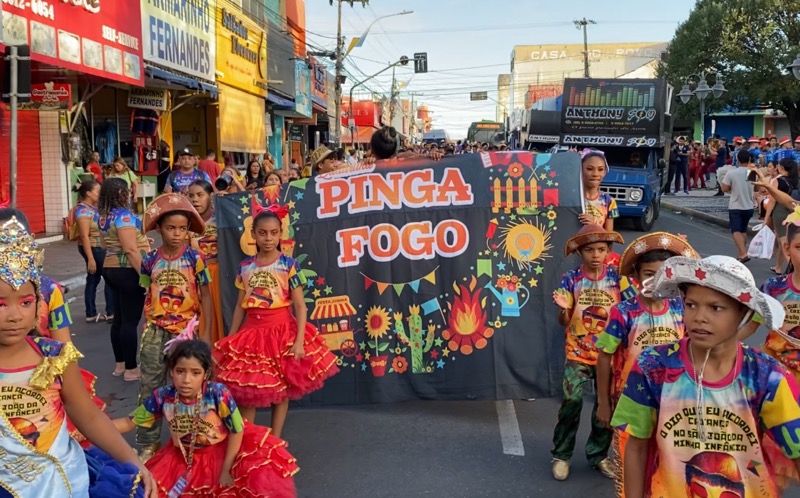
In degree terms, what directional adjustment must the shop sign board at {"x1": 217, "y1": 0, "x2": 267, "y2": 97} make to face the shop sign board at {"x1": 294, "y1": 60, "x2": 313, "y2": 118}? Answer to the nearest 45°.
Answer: approximately 135° to its left

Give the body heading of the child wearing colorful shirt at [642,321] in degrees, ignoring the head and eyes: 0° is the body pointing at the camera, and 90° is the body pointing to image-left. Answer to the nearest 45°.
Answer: approximately 0°

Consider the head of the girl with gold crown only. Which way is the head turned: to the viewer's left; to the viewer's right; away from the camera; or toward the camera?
toward the camera

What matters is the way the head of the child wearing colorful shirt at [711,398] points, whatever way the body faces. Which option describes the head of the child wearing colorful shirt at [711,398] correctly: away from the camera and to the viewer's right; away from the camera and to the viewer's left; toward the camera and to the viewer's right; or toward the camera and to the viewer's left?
toward the camera and to the viewer's left

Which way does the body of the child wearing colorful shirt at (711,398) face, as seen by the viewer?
toward the camera

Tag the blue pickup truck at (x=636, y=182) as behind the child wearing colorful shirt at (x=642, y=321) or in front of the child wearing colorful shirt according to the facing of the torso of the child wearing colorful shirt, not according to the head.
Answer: behind

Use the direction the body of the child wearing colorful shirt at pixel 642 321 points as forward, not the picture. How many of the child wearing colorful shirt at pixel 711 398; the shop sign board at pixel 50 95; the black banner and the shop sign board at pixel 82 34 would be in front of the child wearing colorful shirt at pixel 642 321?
1

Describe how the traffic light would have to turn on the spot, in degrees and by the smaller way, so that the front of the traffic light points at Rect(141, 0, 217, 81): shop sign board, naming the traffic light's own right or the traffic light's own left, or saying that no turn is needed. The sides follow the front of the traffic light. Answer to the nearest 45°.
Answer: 0° — it already faces it

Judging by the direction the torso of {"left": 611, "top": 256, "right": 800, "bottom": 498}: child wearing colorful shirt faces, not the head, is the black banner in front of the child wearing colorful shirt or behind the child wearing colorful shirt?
behind

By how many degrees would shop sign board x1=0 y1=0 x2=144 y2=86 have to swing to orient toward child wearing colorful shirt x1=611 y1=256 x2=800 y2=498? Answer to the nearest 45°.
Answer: approximately 45° to its right

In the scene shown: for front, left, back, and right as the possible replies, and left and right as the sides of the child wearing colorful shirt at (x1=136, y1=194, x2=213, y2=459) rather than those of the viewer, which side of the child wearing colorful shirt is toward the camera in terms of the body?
front

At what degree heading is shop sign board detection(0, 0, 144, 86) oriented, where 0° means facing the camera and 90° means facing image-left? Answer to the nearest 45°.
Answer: approximately 315°

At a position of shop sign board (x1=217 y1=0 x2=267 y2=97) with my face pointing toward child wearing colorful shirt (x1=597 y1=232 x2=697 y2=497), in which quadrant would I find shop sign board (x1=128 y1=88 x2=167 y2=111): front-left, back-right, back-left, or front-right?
front-right

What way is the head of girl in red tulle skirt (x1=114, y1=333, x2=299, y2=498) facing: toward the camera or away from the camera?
toward the camera

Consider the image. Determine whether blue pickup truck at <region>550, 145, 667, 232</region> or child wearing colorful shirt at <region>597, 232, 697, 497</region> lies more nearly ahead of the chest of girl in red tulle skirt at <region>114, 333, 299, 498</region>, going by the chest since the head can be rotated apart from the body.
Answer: the child wearing colorful shirt

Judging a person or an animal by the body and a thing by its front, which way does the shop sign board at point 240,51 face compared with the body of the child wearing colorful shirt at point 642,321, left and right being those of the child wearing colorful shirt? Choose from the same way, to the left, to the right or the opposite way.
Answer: to the left

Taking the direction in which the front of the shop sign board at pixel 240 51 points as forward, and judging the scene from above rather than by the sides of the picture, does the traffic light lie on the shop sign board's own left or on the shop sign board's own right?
on the shop sign board's own left
